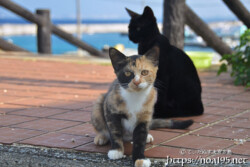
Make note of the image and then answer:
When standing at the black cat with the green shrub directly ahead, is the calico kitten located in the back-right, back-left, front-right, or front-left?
back-right

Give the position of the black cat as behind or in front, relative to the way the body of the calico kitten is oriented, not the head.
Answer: behind

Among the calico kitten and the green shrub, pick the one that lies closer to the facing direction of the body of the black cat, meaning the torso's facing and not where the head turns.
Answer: the calico kitten

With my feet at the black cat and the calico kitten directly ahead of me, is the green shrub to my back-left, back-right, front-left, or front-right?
back-left

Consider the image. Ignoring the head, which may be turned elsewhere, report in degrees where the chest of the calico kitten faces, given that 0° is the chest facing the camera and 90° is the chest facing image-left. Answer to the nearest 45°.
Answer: approximately 0°

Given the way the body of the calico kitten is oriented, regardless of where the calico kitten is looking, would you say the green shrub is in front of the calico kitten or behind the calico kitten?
behind
